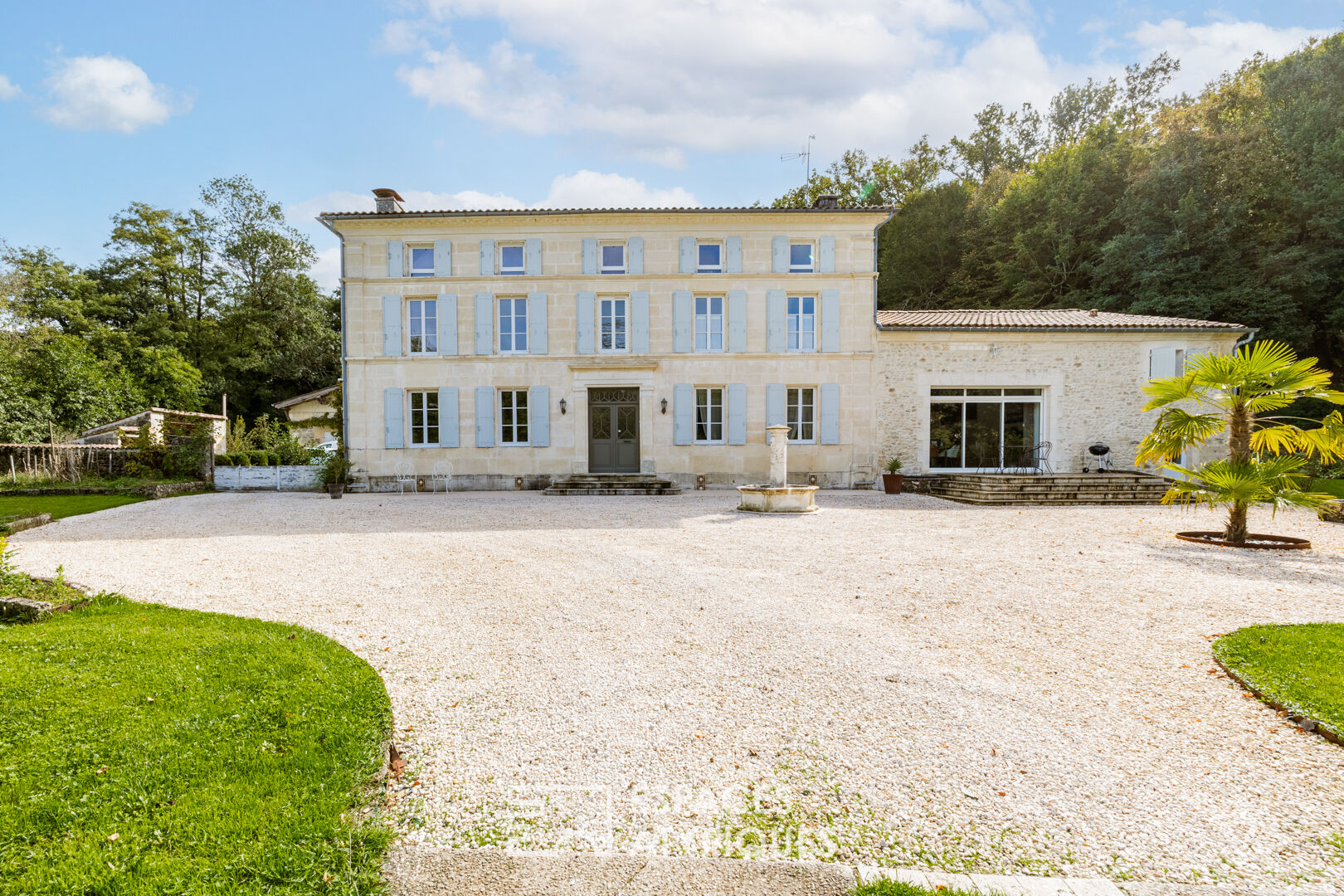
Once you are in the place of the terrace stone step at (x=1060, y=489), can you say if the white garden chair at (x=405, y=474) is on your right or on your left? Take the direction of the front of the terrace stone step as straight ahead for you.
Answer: on your right

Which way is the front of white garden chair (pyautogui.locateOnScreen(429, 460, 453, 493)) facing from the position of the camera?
facing the viewer and to the left of the viewer

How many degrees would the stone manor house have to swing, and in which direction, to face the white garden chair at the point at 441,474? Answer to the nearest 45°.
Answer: approximately 90° to its right

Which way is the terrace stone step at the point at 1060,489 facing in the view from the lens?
facing the viewer

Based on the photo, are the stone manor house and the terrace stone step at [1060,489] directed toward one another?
no

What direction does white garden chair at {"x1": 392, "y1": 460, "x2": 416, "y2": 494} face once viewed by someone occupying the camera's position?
facing the viewer and to the right of the viewer

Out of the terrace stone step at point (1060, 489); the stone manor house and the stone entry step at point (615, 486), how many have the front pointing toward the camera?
3

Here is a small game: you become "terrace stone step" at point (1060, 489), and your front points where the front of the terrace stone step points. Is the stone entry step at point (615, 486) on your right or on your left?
on your right

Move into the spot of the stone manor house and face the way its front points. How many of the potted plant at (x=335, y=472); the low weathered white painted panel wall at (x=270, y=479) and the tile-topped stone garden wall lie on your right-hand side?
3

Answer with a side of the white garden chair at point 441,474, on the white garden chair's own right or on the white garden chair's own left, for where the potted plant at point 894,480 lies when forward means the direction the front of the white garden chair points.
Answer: on the white garden chair's own left

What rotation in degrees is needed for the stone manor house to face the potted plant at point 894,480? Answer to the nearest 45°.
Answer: approximately 90° to its left

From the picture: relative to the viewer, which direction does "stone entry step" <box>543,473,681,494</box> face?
toward the camera

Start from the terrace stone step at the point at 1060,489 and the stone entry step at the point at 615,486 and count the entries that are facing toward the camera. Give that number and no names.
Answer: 2

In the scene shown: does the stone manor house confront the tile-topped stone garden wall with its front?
no

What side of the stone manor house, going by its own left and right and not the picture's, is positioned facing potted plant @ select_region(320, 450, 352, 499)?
right
